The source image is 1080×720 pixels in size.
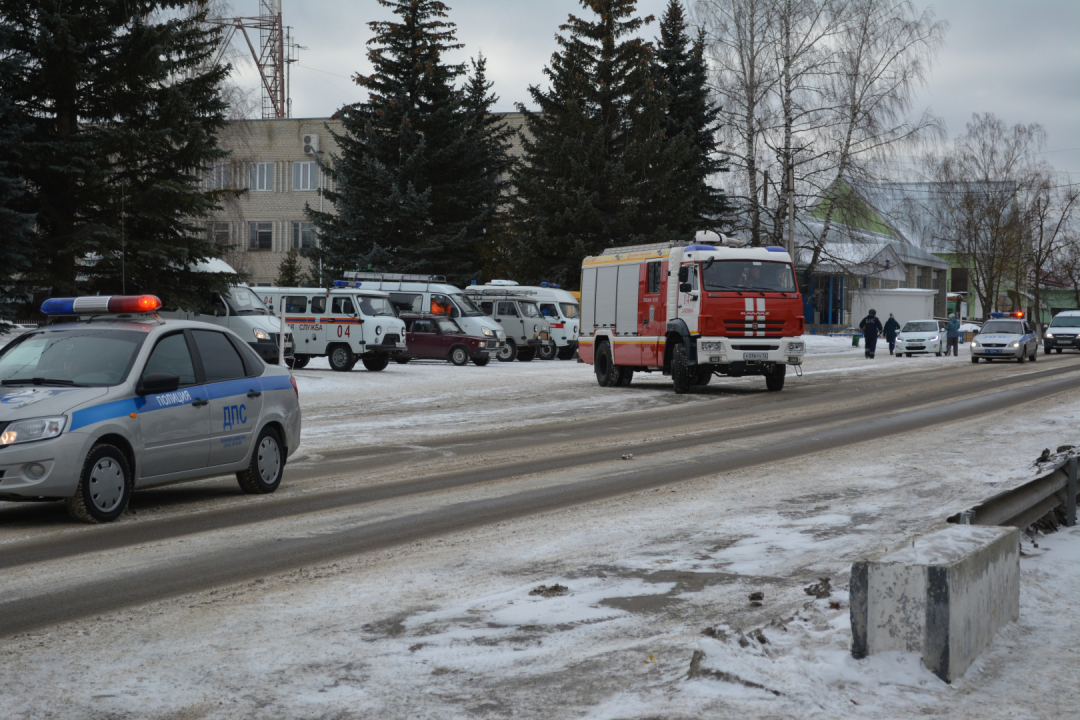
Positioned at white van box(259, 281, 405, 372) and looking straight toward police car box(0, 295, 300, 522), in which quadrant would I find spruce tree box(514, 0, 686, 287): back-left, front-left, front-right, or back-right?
back-left

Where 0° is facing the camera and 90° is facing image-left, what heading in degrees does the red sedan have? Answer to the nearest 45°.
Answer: approximately 315°

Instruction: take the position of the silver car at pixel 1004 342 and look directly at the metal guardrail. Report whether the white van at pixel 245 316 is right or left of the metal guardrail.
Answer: right

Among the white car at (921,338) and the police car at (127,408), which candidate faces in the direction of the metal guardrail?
the white car

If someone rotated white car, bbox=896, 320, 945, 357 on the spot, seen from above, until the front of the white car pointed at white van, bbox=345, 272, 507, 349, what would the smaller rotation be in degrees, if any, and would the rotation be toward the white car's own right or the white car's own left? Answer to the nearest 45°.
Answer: approximately 45° to the white car's own right

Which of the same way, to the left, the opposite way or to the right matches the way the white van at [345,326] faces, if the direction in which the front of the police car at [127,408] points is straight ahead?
to the left

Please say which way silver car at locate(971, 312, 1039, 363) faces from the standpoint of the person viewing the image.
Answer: facing the viewer

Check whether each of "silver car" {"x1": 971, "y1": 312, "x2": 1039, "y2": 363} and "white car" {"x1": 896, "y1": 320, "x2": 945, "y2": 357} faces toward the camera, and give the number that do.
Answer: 2

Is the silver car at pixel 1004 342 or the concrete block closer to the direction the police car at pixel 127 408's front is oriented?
the concrete block

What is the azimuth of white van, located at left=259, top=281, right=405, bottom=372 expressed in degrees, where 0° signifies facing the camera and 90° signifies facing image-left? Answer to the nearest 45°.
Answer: approximately 315°

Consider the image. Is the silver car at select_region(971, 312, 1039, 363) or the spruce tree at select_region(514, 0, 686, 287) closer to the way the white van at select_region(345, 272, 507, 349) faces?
the silver car
